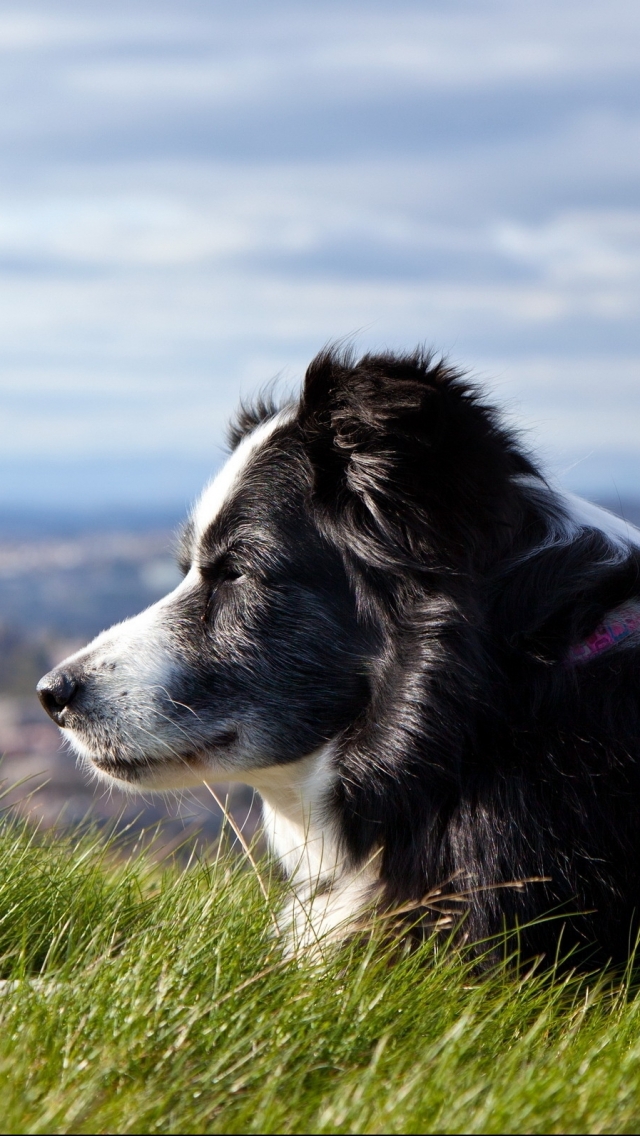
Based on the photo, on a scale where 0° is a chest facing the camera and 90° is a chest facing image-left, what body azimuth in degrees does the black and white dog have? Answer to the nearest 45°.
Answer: approximately 90°
